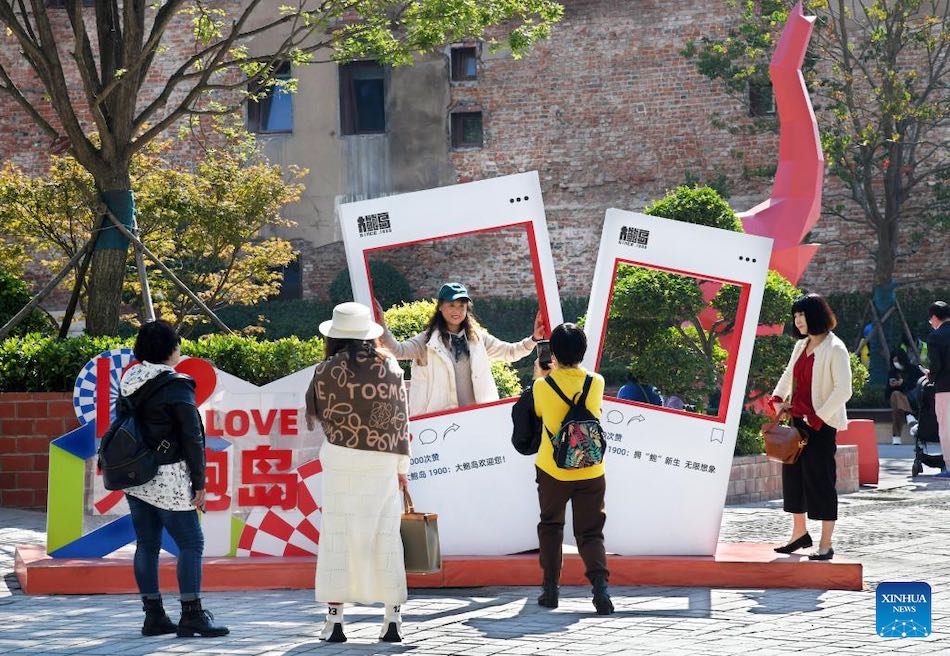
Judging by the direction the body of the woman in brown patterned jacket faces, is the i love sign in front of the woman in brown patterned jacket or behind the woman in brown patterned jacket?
in front

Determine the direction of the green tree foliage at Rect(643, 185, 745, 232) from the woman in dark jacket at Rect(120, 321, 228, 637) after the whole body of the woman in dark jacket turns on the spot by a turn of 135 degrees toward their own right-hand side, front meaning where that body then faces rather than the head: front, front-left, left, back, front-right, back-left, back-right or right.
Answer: back-left

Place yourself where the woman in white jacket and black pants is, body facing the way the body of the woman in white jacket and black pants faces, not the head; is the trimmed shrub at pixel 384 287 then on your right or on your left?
on your right

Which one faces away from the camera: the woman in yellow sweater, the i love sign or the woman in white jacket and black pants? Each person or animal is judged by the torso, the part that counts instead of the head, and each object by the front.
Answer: the woman in yellow sweater

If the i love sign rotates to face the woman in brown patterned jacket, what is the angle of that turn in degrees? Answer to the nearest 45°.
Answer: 0° — it already faces them

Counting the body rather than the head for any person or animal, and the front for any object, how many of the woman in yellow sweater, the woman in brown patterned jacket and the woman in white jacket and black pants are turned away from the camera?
2

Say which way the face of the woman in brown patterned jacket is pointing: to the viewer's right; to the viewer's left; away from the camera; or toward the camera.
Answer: away from the camera

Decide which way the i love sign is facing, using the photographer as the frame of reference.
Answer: facing the viewer

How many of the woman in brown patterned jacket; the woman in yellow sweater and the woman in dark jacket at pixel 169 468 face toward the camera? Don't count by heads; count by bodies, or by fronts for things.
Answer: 0

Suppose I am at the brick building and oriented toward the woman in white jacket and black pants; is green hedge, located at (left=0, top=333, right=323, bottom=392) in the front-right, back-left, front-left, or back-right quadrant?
front-right

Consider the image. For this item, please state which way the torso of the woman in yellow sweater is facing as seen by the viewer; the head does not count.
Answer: away from the camera

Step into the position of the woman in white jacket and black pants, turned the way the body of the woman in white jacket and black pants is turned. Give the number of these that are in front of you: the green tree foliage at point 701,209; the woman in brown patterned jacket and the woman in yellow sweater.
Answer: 2

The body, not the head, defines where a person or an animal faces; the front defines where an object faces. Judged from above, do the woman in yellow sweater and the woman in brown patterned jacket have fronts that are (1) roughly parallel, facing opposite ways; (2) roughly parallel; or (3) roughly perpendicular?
roughly parallel

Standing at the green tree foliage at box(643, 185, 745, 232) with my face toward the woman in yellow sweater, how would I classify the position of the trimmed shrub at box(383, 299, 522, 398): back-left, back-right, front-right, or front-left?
front-right

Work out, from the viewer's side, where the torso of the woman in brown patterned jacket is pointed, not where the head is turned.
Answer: away from the camera

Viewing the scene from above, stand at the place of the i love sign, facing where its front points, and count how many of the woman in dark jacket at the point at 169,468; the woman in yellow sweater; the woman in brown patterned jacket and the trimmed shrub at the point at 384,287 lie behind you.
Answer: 1

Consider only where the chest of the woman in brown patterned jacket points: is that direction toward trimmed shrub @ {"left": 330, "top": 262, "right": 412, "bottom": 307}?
yes

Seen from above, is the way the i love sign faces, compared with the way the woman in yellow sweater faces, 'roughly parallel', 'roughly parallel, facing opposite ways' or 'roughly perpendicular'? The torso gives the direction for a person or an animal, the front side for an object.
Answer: roughly parallel, facing opposite ways

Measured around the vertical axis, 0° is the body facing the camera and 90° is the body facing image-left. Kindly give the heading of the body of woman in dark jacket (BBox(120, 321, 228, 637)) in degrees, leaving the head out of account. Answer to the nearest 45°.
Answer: approximately 225°

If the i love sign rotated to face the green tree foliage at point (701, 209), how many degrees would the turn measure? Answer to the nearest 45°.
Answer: approximately 135° to its left
